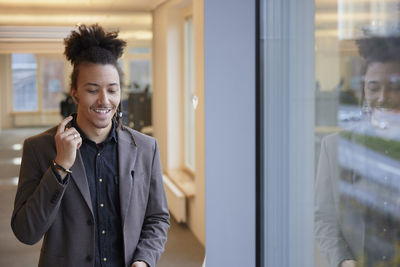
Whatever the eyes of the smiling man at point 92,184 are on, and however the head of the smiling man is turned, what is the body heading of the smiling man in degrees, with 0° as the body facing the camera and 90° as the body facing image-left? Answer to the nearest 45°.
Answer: approximately 0°

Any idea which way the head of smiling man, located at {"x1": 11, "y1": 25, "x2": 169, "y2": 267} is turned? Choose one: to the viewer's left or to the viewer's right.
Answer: to the viewer's right
